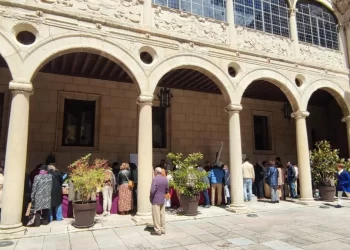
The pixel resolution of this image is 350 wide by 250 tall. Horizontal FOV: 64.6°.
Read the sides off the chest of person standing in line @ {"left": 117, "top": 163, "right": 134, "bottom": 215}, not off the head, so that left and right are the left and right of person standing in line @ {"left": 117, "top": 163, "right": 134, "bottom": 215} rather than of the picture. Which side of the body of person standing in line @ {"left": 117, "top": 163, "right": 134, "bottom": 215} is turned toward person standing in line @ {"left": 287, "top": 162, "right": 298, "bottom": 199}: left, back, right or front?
right

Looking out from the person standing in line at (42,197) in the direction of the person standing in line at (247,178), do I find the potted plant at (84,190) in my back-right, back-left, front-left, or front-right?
front-right

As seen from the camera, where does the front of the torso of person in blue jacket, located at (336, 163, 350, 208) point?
to the viewer's left

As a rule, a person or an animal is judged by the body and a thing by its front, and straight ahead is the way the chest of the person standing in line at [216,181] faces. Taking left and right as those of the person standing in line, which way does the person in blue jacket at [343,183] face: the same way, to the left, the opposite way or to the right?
to the left

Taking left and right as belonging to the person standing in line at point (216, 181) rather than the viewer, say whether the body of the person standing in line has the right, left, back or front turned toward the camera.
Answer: back

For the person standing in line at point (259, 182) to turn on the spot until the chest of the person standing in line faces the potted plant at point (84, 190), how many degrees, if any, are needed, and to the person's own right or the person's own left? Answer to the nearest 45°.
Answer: approximately 135° to the person's own left

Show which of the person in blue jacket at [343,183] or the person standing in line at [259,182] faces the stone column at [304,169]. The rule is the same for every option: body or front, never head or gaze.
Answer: the person in blue jacket

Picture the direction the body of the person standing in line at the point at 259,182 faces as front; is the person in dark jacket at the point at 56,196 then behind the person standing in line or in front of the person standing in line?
behind

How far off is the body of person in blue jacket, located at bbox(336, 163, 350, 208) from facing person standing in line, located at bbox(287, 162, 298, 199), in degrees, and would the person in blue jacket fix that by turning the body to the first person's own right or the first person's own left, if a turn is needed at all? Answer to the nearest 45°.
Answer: approximately 45° to the first person's own right

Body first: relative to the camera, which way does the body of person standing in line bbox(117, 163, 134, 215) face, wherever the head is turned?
away from the camera

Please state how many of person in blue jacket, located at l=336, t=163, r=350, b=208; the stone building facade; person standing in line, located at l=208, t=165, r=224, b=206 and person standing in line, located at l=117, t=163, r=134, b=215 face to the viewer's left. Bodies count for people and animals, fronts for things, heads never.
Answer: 1
